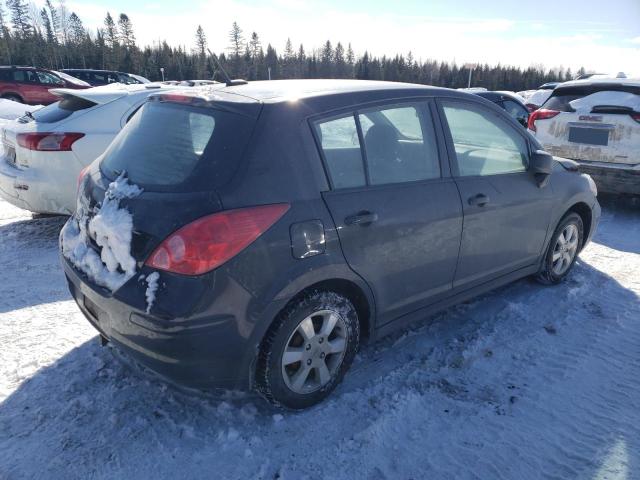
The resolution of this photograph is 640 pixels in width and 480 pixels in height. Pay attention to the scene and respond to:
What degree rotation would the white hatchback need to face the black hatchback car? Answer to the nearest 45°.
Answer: approximately 135° to its right

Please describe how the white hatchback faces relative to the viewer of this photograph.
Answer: facing away from the viewer and to the right of the viewer

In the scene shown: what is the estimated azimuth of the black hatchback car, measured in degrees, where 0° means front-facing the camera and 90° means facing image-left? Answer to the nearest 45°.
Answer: approximately 225°

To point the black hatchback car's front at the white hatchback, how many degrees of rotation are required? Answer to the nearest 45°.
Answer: approximately 90° to its left

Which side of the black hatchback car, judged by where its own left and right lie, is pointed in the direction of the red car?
left
